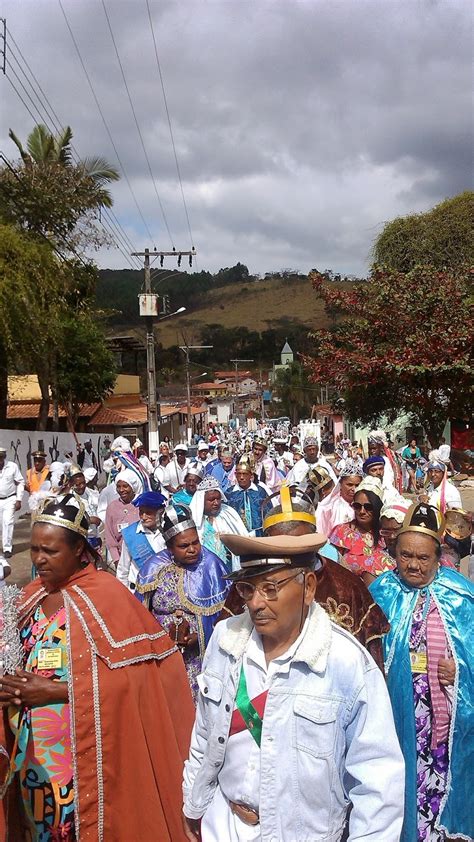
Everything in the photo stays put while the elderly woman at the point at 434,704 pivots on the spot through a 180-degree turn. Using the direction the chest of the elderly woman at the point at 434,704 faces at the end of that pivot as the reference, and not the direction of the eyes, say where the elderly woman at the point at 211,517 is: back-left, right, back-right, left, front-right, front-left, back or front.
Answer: front-left

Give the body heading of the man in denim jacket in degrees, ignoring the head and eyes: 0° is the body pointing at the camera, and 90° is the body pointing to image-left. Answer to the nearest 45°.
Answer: approximately 45°

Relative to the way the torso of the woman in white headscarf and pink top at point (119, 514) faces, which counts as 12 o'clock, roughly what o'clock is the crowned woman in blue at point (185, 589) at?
The crowned woman in blue is roughly at 12 o'clock from the woman in white headscarf and pink top.

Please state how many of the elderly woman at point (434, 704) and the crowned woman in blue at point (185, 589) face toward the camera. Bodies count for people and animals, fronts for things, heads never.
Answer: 2

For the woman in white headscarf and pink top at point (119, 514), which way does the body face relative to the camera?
toward the camera

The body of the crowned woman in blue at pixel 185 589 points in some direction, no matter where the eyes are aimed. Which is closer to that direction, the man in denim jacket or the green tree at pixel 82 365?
the man in denim jacket

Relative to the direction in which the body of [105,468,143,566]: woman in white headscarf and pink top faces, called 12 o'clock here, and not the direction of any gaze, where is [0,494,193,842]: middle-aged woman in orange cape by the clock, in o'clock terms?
[0,494,193,842]: middle-aged woman in orange cape is roughly at 12 o'clock from [105,468,143,566]: woman in white headscarf and pink top.

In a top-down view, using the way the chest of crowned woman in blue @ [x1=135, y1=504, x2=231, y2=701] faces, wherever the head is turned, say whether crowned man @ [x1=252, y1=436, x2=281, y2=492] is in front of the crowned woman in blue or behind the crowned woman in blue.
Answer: behind

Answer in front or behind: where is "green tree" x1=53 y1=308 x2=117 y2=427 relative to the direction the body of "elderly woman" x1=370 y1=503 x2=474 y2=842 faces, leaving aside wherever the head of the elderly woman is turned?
behind

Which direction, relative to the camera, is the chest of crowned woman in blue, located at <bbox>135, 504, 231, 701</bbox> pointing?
toward the camera

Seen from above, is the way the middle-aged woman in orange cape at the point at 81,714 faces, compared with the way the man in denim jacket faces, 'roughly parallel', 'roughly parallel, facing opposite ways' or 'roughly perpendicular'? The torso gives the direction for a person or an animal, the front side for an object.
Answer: roughly parallel

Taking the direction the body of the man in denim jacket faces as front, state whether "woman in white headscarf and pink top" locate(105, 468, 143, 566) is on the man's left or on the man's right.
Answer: on the man's right

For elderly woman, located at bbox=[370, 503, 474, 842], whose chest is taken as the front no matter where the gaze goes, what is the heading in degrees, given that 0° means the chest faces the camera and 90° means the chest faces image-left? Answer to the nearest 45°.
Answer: approximately 0°

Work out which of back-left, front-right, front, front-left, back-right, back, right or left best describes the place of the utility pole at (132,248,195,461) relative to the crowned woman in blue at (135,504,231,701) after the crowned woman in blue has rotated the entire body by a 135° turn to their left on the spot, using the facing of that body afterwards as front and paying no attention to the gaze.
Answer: front-left
